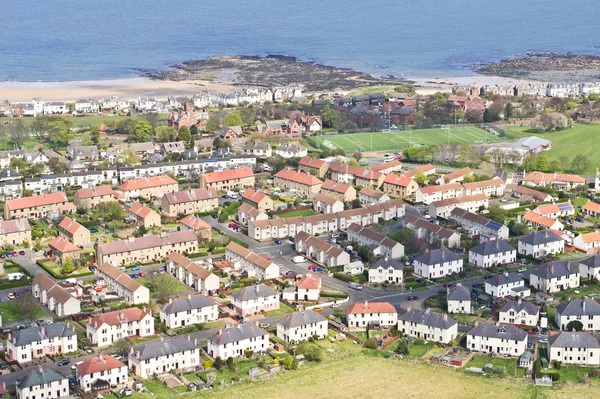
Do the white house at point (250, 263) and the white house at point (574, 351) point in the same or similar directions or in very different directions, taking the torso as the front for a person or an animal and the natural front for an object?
same or similar directions

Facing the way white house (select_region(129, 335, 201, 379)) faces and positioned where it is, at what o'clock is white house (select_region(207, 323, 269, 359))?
white house (select_region(207, 323, 269, 359)) is roughly at 10 o'clock from white house (select_region(129, 335, 201, 379)).

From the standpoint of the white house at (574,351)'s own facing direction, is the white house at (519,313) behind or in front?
behind

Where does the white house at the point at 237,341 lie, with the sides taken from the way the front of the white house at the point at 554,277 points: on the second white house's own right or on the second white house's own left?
on the second white house's own right

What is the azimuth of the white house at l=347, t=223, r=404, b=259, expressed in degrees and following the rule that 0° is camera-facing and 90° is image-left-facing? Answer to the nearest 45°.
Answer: approximately 45°

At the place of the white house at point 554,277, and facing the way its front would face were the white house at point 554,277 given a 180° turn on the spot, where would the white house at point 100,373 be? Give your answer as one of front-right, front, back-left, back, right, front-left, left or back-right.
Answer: left

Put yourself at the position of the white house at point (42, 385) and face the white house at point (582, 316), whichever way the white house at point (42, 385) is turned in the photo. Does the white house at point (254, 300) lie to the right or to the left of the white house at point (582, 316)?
left

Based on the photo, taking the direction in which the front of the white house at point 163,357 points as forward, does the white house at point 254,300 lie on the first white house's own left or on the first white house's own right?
on the first white house's own left

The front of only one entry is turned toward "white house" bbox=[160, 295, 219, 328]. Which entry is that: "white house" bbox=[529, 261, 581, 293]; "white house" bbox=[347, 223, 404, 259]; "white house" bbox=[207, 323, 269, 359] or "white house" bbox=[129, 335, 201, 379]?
"white house" bbox=[347, 223, 404, 259]

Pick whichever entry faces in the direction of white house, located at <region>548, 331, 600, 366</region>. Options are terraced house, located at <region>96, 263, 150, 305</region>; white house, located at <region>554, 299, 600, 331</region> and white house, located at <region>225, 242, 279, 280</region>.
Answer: white house, located at <region>554, 299, 600, 331</region>

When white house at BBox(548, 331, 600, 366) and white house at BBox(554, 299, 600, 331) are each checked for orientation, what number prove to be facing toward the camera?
2

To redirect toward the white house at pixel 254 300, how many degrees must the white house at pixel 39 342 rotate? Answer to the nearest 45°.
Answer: approximately 45° to its left

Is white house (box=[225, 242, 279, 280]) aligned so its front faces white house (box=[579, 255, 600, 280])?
no

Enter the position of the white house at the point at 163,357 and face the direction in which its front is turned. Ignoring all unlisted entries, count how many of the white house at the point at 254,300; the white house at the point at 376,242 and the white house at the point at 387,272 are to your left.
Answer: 3

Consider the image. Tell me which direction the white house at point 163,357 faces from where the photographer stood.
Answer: facing the viewer and to the right of the viewer

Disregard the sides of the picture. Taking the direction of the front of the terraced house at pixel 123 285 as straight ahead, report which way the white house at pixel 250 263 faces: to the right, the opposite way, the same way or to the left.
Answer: the same way

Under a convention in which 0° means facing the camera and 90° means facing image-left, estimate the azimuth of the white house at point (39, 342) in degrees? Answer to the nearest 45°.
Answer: approximately 315°

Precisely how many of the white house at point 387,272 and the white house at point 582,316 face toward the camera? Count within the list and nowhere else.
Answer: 2

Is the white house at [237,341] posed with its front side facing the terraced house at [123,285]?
no
